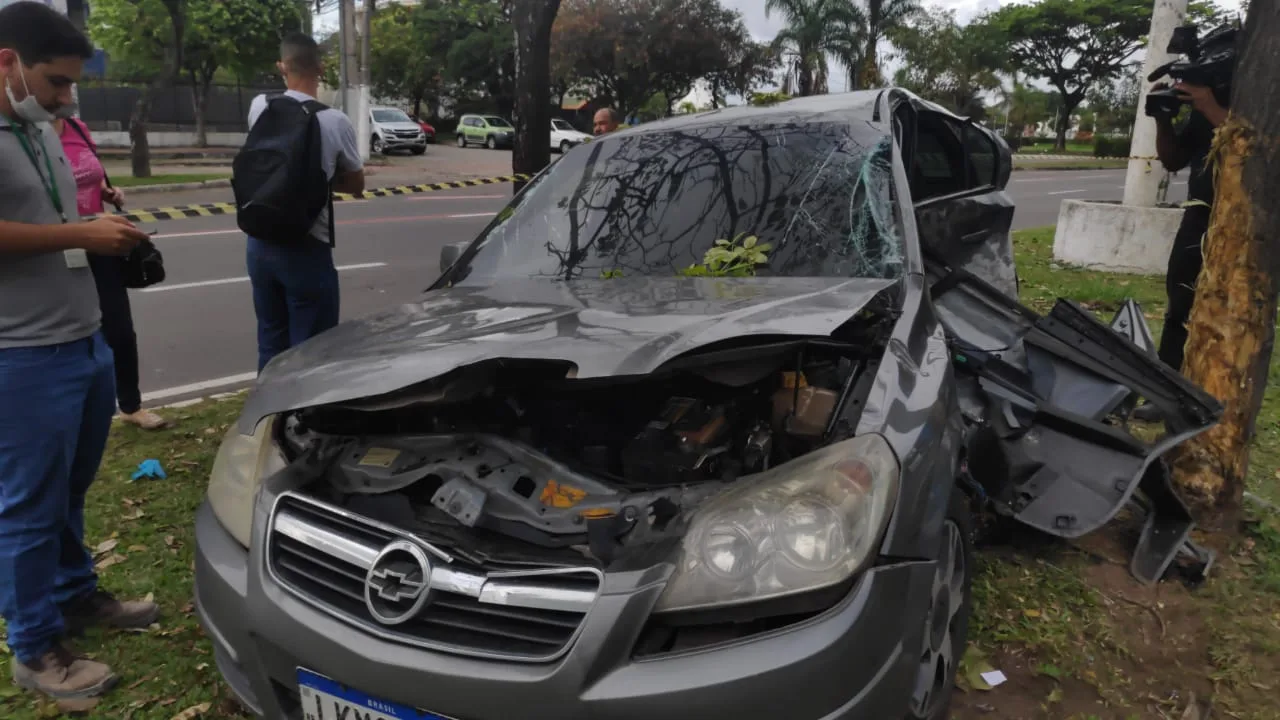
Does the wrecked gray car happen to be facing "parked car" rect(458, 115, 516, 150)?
no

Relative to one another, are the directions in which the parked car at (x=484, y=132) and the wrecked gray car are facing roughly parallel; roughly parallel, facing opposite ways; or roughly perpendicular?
roughly perpendicular

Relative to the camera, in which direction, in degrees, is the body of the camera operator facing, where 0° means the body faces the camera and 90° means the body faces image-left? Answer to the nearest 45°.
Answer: approximately 90°

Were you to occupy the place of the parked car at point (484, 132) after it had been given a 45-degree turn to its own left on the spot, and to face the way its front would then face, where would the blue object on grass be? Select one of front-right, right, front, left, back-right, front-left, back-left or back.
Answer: right

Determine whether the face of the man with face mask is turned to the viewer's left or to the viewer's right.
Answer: to the viewer's right

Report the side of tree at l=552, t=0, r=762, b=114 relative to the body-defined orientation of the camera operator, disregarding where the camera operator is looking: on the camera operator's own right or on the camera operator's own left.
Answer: on the camera operator's own right

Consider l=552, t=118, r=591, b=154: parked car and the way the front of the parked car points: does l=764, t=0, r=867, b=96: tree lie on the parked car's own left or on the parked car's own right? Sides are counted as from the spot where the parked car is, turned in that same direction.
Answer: on the parked car's own left

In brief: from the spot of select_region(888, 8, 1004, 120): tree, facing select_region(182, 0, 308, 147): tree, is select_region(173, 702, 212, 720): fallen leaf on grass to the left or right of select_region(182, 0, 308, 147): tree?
left

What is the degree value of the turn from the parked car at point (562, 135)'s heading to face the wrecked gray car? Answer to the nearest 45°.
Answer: approximately 45° to its right

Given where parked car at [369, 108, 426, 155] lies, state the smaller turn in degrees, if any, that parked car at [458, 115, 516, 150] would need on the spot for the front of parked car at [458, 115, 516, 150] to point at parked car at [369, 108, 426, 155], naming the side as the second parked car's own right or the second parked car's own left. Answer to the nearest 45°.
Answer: approximately 45° to the second parked car's own right

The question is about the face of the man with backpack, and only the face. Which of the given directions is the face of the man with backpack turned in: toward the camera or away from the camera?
away from the camera

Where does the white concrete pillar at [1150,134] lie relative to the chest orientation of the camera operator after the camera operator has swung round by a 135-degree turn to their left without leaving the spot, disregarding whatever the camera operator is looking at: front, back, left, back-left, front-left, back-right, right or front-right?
back-left

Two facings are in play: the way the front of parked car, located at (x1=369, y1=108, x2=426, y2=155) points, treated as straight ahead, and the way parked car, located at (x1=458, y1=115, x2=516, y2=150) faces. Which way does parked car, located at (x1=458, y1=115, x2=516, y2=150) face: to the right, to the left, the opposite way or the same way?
the same way

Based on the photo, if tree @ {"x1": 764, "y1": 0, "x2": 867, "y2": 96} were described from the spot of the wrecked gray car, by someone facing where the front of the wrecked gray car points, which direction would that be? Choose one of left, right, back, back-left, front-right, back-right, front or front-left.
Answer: back-right
